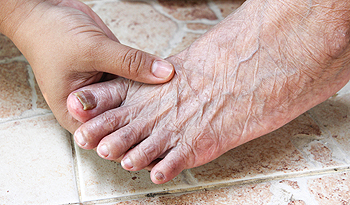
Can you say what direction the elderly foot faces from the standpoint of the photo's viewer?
facing the viewer and to the left of the viewer
